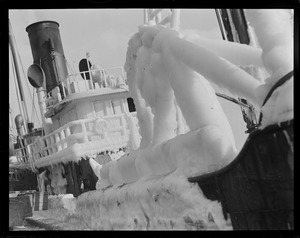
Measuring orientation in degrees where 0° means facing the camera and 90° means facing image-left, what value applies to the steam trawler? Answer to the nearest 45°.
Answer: approximately 315°
